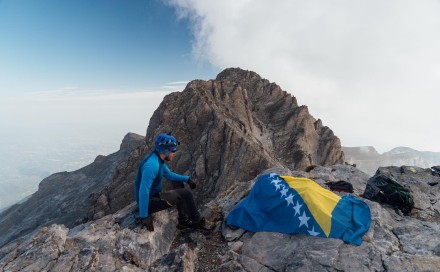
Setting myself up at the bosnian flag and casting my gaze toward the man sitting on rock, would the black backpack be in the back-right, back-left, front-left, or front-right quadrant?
back-right

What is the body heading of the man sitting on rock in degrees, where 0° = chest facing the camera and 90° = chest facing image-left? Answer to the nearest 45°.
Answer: approximately 270°

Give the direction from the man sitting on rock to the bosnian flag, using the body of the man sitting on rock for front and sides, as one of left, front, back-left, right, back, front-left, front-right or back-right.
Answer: front

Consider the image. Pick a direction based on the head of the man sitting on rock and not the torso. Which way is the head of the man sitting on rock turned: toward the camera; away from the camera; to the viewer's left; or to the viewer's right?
to the viewer's right

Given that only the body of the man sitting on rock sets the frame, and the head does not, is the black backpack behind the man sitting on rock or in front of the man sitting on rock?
in front

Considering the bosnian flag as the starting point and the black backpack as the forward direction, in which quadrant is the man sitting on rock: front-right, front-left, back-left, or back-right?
back-left
